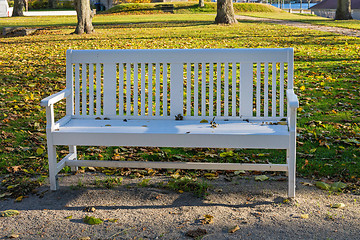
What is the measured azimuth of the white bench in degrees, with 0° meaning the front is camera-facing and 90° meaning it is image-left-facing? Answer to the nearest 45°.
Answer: approximately 0°

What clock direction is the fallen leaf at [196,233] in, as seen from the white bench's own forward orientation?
The fallen leaf is roughly at 12 o'clock from the white bench.

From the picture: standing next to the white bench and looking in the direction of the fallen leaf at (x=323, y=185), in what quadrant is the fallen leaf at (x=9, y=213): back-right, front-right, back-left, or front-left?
back-right

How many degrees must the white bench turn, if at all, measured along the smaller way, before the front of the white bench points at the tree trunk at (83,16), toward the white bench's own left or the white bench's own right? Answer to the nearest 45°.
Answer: approximately 180°

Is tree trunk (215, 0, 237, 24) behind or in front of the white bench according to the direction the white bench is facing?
behind

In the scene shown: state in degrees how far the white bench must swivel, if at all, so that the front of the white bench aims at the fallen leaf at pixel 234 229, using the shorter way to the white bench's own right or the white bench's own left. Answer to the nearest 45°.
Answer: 0° — it already faces it

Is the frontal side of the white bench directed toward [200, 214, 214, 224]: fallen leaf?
yes

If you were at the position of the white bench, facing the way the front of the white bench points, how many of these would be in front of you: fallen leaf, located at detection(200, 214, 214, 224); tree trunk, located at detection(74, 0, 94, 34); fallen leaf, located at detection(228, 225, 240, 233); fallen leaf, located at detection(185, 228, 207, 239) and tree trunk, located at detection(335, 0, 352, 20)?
3

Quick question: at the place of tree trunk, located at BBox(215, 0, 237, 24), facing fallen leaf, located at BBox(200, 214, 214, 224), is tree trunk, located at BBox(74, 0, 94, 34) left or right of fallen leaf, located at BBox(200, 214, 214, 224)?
right
